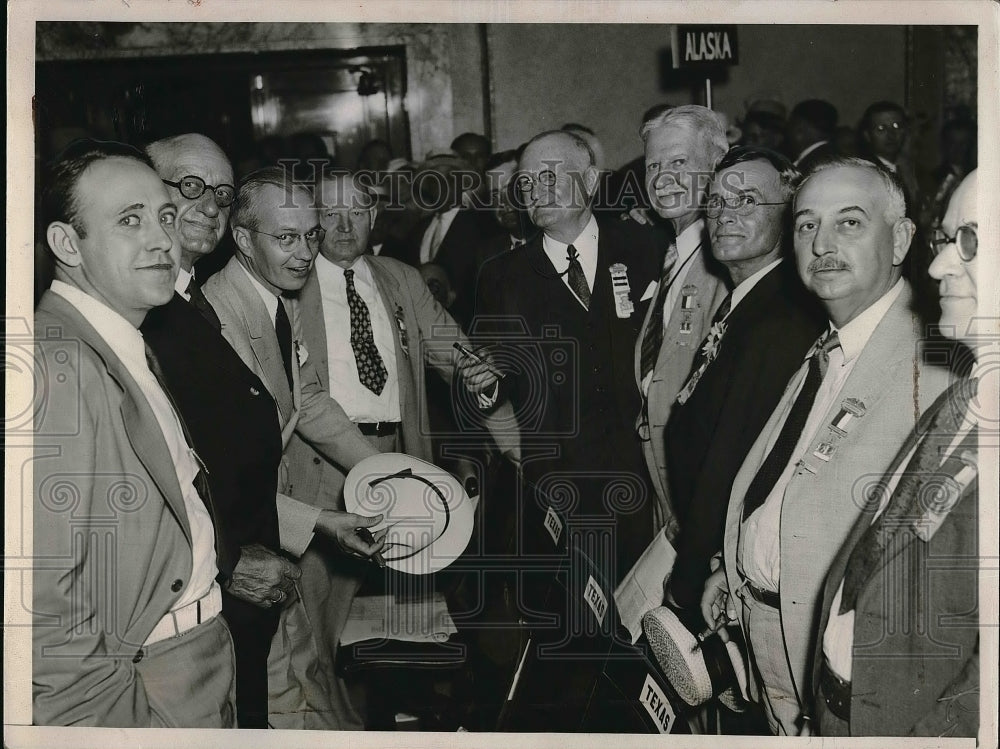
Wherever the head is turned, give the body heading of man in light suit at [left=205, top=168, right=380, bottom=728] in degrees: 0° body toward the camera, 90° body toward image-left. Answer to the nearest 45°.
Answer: approximately 315°

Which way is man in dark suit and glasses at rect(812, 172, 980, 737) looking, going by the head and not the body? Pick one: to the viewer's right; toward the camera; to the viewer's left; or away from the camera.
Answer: to the viewer's left

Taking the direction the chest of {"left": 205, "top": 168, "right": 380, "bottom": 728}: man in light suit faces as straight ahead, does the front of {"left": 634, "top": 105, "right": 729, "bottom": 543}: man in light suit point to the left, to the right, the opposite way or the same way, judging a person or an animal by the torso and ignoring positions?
to the right

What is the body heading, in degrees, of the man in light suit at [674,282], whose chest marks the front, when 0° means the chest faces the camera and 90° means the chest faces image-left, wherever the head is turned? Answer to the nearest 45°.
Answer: approximately 45°

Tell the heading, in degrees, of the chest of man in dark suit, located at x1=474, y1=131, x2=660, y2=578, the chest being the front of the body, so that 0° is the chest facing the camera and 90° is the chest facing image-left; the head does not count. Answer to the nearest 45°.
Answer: approximately 0°

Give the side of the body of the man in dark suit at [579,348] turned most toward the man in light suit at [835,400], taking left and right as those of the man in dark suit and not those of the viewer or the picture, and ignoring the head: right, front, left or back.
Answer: left

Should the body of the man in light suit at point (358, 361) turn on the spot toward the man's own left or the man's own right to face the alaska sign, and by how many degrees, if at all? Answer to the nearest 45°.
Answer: approximately 90° to the man's own left

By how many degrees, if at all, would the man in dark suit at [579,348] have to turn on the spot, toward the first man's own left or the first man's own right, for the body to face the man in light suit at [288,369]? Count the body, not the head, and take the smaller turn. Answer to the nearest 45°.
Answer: approximately 90° to the first man's own right

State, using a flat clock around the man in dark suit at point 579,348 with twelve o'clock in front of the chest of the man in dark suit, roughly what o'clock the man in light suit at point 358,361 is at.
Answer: The man in light suit is roughly at 3 o'clock from the man in dark suit.
